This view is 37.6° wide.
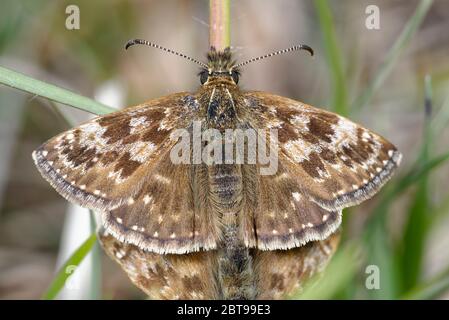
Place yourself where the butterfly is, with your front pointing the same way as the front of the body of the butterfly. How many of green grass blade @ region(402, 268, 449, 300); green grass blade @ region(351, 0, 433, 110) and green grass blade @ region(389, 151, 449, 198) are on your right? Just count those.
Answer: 3

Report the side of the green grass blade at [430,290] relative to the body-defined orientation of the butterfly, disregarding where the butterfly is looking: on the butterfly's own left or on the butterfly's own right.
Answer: on the butterfly's own right

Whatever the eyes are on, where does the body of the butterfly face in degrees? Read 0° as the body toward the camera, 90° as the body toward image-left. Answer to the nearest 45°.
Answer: approximately 180°

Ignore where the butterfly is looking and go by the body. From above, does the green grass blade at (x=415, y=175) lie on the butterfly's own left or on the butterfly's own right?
on the butterfly's own right

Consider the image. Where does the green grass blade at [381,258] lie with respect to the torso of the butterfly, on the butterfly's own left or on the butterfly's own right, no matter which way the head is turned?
on the butterfly's own right

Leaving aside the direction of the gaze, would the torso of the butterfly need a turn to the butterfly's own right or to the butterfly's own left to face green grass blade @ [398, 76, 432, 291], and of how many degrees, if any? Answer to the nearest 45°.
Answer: approximately 45° to the butterfly's own right
